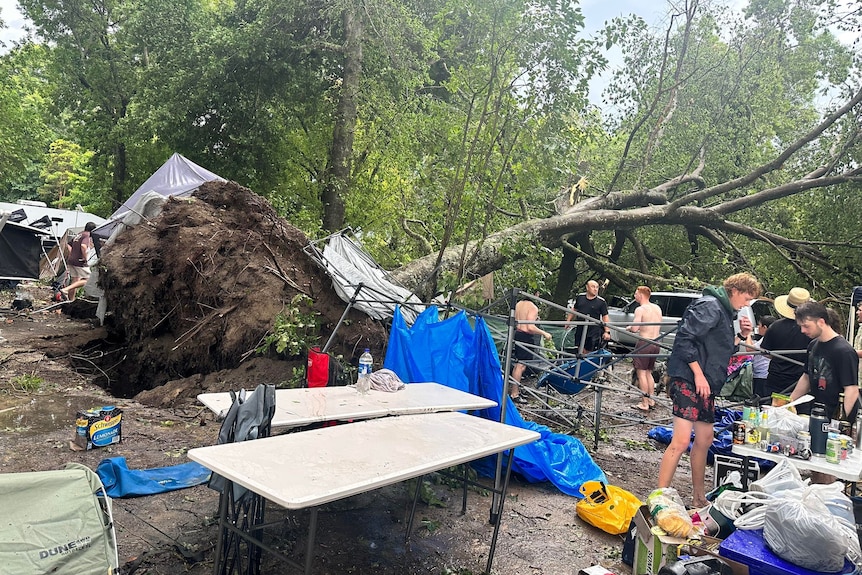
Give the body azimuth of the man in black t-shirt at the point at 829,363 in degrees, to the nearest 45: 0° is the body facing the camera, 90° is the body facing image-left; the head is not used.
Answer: approximately 45°

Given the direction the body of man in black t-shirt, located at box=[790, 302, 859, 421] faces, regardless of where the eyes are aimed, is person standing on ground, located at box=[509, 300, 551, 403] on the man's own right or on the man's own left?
on the man's own right

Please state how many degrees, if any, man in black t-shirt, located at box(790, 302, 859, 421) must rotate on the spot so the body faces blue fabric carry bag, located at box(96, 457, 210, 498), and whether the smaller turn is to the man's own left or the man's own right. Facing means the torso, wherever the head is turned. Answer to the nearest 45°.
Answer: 0° — they already face it

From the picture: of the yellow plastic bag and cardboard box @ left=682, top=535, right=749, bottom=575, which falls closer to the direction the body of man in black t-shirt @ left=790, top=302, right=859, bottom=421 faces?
the yellow plastic bag

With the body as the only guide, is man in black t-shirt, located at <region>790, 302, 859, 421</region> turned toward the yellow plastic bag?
yes

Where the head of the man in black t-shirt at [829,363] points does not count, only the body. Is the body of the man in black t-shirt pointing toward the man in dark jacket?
yes

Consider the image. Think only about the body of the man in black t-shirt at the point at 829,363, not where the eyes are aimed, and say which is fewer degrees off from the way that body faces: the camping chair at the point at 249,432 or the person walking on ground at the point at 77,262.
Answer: the camping chair
